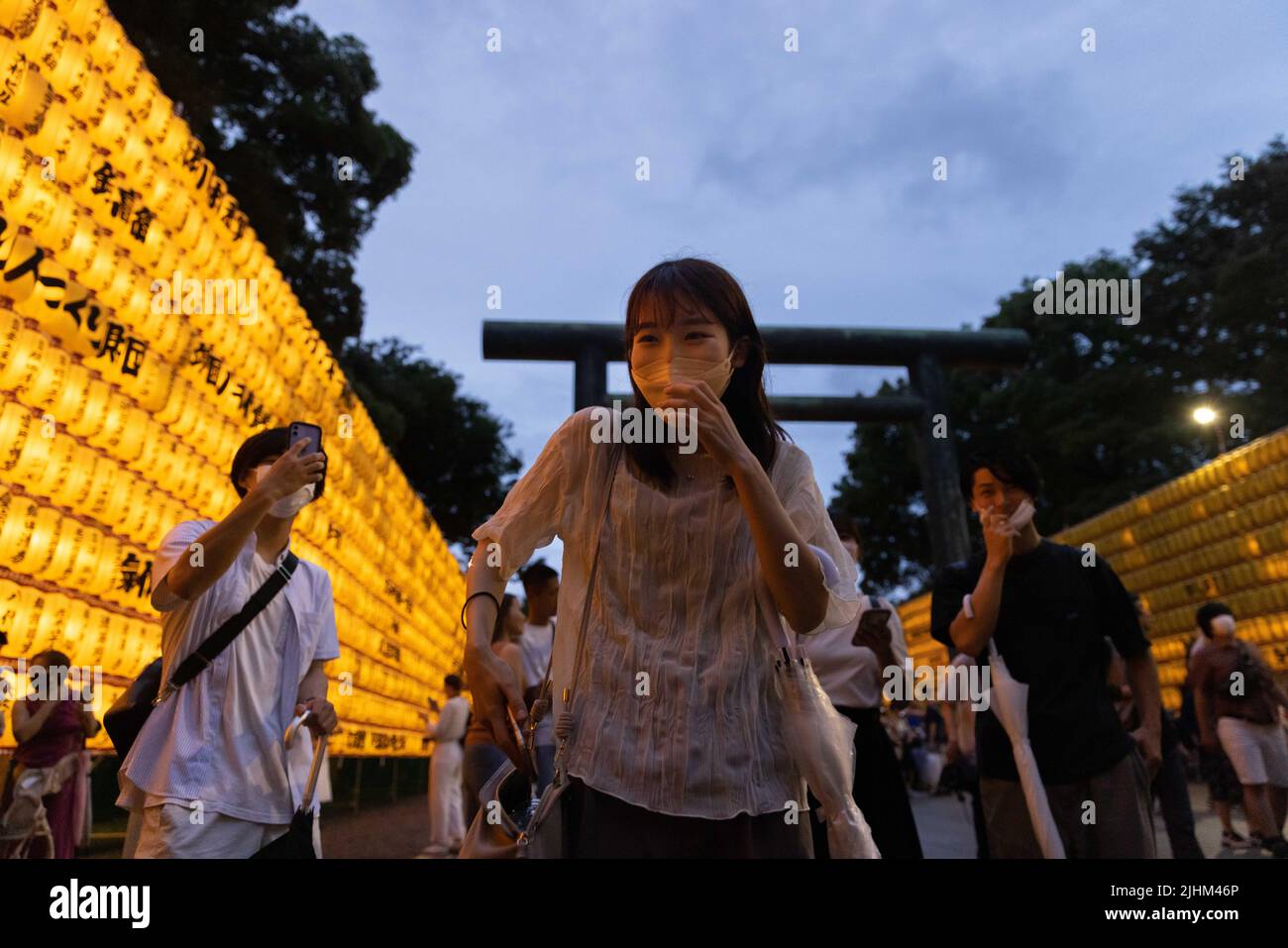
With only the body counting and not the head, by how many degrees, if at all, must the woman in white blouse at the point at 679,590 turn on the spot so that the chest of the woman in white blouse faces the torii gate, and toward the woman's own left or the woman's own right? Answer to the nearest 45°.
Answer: approximately 180°

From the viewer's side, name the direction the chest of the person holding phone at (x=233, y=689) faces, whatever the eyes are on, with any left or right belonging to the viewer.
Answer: facing the viewer and to the right of the viewer

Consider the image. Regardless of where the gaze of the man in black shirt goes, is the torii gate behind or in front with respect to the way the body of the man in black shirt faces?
behind

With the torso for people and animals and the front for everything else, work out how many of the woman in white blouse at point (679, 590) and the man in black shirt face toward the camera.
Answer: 2

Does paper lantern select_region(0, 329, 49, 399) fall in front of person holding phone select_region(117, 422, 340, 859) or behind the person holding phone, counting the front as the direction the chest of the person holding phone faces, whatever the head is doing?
behind

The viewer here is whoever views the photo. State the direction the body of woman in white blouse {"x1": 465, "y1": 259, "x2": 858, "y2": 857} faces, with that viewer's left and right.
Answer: facing the viewer
